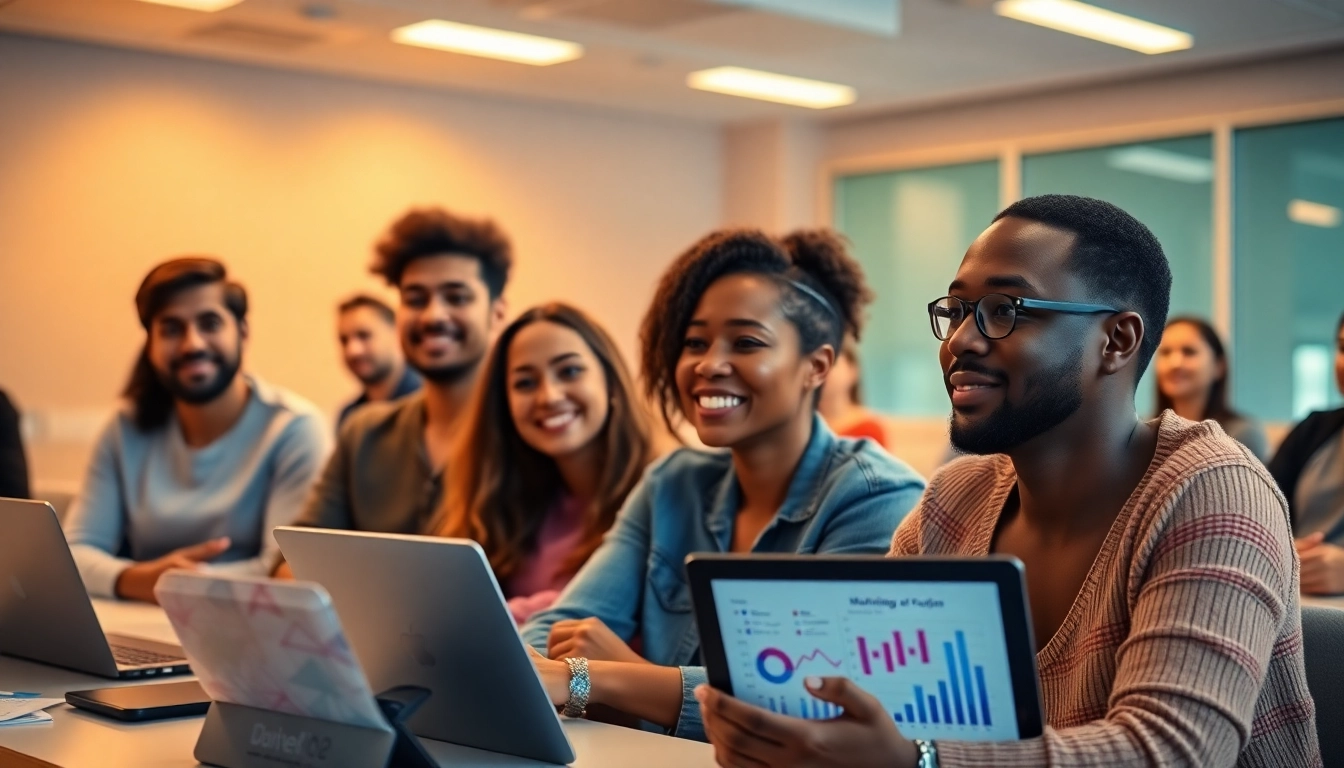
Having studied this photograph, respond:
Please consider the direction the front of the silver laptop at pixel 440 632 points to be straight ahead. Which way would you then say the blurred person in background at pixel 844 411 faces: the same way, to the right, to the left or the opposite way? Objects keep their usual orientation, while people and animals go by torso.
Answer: the opposite way

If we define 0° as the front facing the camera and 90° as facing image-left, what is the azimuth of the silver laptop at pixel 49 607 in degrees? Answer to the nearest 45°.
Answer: approximately 225°

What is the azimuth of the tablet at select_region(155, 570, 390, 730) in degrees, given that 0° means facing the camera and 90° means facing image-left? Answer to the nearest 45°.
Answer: approximately 225°

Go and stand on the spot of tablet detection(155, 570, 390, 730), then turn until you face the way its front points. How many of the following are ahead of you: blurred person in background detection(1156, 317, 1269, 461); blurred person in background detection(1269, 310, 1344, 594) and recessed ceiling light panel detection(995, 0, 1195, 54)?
3

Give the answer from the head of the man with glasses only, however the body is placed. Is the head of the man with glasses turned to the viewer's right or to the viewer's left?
to the viewer's left

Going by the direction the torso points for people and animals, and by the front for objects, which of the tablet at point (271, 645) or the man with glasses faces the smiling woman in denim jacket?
the tablet

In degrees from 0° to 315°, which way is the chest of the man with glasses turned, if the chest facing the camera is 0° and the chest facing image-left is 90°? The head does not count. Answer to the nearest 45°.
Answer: approximately 45°

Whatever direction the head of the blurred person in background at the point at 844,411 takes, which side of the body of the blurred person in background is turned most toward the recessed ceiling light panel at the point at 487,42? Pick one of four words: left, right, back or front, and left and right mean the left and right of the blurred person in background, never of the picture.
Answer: right

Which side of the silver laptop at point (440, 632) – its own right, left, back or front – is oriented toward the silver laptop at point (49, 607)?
left

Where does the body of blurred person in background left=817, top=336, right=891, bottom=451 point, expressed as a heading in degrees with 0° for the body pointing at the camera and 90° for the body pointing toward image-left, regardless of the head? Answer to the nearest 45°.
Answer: approximately 45°
